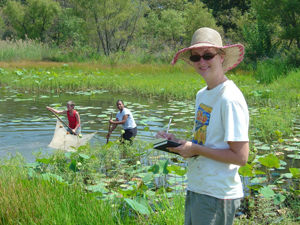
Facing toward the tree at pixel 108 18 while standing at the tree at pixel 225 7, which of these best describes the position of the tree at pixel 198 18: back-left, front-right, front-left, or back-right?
front-left

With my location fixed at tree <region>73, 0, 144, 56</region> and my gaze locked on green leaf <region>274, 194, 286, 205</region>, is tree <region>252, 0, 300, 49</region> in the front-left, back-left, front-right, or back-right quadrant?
front-left

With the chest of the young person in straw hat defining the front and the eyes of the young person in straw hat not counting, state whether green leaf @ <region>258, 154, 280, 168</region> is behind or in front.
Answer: behind

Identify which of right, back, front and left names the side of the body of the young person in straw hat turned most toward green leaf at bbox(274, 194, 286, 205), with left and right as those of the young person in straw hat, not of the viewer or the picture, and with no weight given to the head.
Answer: back

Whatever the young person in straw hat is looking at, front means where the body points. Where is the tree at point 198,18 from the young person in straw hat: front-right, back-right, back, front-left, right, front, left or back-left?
back-right

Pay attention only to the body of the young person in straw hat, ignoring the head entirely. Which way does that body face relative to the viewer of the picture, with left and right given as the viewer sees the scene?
facing the viewer and to the left of the viewer

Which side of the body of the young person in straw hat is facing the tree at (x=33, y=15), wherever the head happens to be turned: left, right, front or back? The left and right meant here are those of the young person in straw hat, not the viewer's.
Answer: right

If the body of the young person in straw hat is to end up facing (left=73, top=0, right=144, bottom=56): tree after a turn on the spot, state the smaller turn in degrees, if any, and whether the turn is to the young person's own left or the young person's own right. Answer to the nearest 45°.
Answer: approximately 135° to the young person's own right
